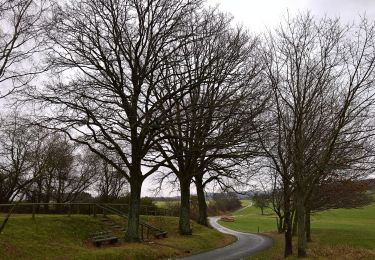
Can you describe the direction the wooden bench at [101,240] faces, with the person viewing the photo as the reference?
facing the viewer and to the right of the viewer
